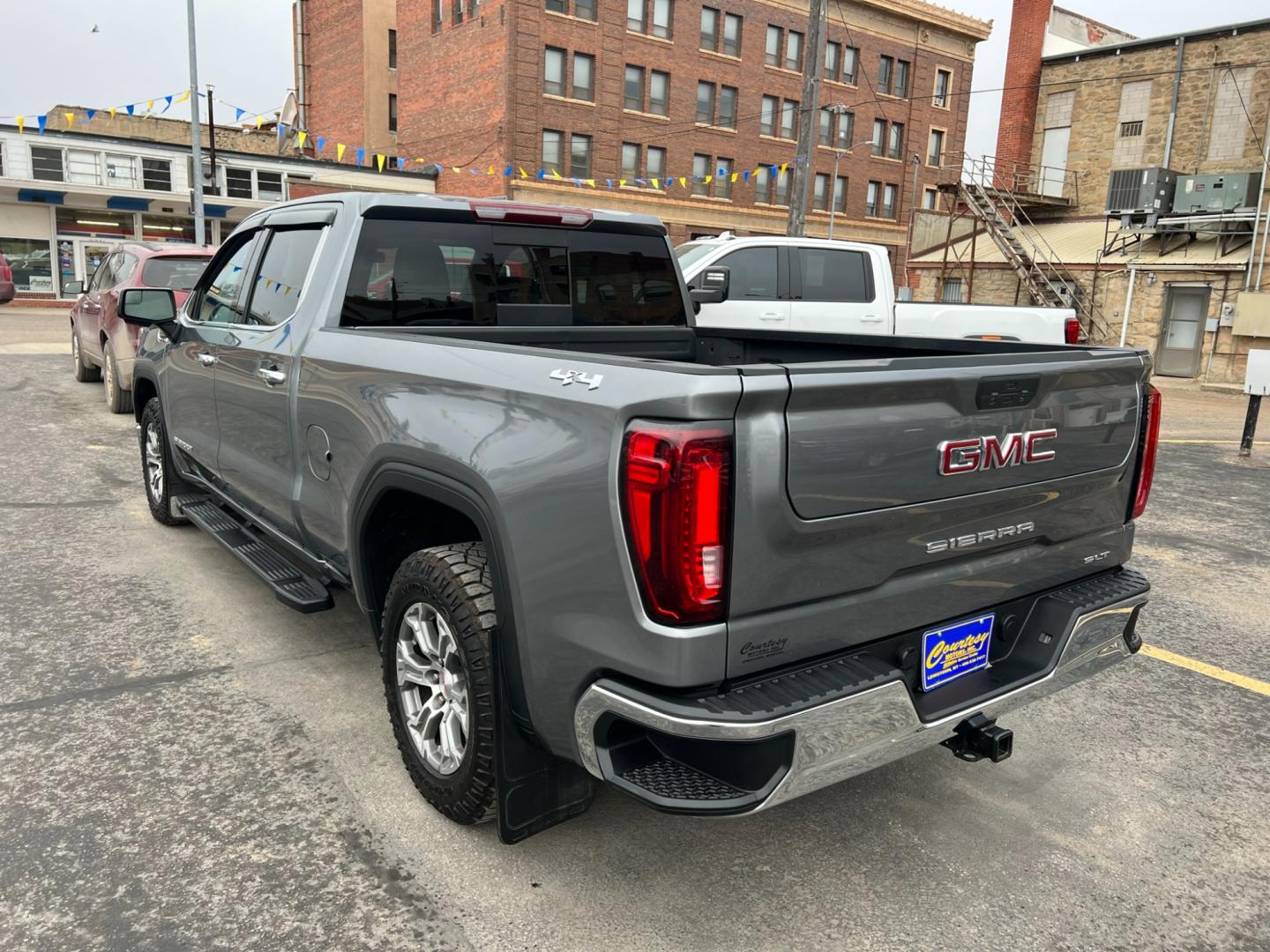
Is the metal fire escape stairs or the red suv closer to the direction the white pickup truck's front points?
the red suv

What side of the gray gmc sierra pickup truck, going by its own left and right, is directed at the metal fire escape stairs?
right

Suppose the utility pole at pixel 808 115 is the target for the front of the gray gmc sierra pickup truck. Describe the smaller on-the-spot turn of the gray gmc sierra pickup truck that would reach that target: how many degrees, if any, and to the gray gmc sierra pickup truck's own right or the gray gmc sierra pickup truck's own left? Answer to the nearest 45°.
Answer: approximately 45° to the gray gmc sierra pickup truck's own right

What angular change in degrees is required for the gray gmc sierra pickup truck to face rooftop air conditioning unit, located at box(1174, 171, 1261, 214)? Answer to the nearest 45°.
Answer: approximately 90° to its right

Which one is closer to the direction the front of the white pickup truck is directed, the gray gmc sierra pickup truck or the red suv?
the red suv

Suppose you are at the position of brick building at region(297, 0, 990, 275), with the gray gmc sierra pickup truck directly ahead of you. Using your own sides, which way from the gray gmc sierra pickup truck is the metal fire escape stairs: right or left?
left

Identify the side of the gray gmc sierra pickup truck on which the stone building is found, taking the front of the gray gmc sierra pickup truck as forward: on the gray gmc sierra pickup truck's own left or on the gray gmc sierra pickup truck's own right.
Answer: on the gray gmc sierra pickup truck's own right

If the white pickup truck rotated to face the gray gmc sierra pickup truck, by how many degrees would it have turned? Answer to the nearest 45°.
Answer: approximately 90° to its left

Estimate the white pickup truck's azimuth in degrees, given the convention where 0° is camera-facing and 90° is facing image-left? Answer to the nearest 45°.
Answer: approximately 90°

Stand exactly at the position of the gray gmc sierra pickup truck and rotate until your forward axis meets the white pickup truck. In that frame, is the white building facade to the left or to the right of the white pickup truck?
left

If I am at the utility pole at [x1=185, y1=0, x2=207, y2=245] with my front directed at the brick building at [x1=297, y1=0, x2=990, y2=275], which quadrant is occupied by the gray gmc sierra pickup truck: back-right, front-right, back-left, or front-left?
back-right

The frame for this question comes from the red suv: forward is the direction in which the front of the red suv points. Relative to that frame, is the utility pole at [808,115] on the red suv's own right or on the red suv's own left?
on the red suv's own right

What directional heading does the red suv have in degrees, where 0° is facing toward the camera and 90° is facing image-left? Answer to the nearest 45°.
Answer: approximately 135°
